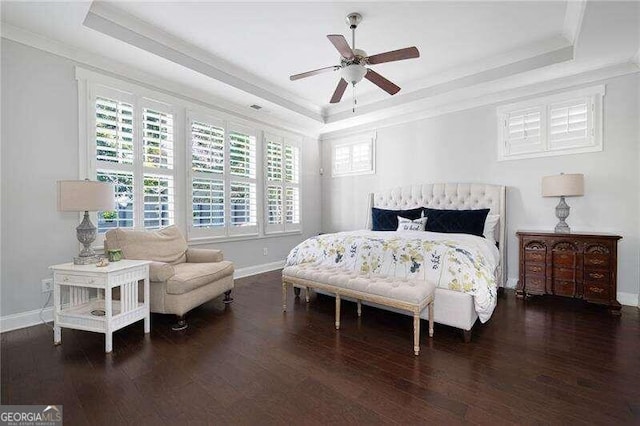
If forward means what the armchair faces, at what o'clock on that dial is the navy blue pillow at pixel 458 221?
The navy blue pillow is roughly at 11 o'clock from the armchair.

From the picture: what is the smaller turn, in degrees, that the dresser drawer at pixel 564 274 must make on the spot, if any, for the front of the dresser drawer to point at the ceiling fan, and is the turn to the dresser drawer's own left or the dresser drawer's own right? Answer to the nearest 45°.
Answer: approximately 45° to the dresser drawer's own right

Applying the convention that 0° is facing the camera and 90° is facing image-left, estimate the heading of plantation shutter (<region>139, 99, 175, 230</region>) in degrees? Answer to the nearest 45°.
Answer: approximately 315°

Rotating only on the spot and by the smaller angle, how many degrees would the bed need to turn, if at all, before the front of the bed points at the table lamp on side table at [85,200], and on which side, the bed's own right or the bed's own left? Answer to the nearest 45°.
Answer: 0° — it already faces it

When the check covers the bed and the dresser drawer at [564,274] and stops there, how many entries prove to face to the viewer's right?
0

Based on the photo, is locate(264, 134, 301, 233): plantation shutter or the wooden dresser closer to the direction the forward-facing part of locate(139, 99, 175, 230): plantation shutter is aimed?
the wooden dresser

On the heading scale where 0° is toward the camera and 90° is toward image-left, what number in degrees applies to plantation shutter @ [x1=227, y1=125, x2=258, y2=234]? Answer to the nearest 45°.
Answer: approximately 315°

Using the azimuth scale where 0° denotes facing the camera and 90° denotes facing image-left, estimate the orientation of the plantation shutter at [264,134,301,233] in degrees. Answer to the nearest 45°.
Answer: approximately 315°

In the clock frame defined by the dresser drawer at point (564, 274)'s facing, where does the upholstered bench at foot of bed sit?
The upholstered bench at foot of bed is roughly at 1 o'clock from the dresser drawer.

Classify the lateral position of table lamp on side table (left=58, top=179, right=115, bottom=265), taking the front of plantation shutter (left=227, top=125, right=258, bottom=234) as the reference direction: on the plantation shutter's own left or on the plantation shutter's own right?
on the plantation shutter's own right
